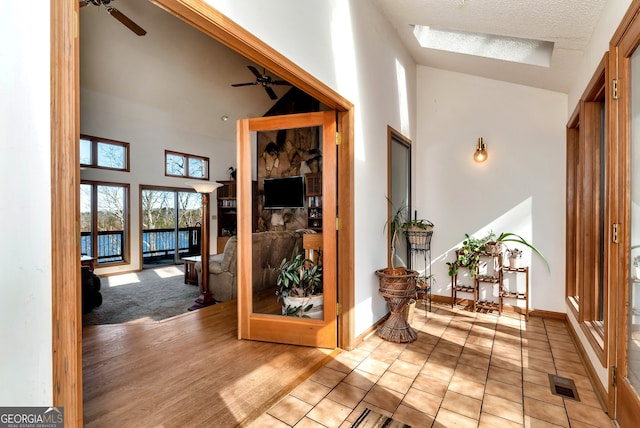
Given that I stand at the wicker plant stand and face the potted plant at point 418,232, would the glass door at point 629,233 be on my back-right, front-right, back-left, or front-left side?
back-right

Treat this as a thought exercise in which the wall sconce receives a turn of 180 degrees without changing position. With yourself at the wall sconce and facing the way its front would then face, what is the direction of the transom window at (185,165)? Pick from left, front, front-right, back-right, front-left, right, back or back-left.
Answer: left

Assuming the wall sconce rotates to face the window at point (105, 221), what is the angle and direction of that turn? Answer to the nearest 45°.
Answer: approximately 90° to its right

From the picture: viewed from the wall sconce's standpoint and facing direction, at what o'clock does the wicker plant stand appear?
The wicker plant stand is roughly at 1 o'clock from the wall sconce.

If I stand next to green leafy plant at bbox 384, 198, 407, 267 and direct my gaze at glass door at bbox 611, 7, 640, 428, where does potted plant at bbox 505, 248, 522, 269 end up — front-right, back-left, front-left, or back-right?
front-left

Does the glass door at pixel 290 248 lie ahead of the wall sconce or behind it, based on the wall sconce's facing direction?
ahead

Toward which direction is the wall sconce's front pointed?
toward the camera

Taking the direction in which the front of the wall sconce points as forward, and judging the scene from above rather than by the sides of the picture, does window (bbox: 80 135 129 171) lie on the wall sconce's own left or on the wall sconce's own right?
on the wall sconce's own right

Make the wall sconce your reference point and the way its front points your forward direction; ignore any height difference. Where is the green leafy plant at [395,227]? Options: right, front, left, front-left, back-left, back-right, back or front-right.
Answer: front-right

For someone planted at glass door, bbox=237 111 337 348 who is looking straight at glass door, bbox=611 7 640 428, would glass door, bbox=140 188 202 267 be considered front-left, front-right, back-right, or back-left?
back-left

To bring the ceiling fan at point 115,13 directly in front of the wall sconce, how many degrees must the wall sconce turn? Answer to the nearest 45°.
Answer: approximately 45° to its right

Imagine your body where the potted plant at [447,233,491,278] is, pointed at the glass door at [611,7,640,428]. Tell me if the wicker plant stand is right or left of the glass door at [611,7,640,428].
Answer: right

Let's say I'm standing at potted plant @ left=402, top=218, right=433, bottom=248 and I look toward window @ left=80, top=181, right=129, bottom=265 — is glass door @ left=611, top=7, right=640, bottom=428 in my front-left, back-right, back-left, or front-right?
back-left
